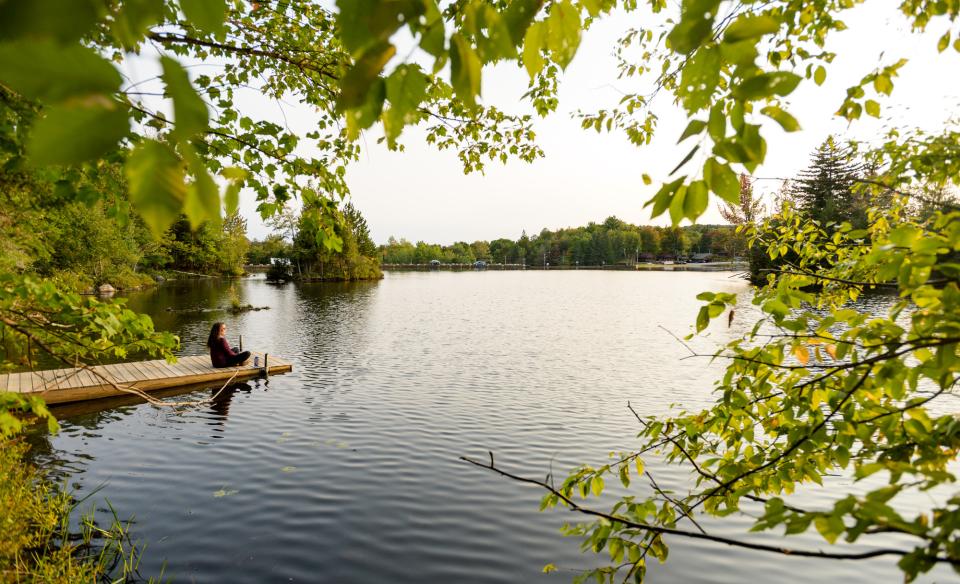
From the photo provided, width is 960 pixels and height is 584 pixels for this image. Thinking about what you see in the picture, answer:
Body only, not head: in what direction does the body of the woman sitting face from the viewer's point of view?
to the viewer's right

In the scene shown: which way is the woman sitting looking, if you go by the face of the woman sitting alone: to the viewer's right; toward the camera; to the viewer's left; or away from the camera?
to the viewer's right
